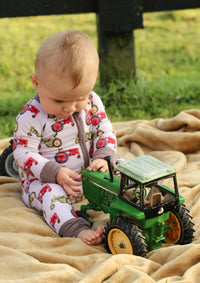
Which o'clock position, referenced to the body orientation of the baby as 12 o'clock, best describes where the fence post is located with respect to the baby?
The fence post is roughly at 8 o'clock from the baby.

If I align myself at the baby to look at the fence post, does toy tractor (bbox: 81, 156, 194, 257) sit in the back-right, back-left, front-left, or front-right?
back-right

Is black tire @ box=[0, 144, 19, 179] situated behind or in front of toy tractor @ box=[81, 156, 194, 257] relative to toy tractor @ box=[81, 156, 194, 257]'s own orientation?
in front

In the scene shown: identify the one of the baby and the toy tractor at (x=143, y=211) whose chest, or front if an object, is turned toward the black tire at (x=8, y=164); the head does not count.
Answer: the toy tractor

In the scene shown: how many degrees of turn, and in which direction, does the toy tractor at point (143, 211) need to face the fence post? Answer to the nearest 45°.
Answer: approximately 45° to its right

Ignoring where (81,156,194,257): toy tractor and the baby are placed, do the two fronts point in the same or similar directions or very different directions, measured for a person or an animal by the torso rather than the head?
very different directions

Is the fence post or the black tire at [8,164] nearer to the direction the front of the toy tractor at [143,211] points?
the black tire

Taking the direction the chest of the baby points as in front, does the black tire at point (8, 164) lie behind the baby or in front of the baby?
behind

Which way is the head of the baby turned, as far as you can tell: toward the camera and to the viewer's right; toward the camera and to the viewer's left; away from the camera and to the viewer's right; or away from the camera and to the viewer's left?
toward the camera and to the viewer's right
